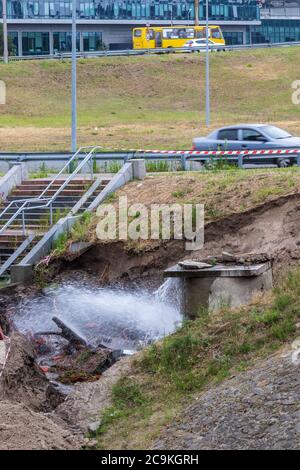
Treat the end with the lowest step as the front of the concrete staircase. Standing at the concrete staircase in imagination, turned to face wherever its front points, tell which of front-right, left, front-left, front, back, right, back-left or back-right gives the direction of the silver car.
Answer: back

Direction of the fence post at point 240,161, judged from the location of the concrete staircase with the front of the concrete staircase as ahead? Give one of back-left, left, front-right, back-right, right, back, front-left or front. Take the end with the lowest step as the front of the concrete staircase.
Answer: back-left

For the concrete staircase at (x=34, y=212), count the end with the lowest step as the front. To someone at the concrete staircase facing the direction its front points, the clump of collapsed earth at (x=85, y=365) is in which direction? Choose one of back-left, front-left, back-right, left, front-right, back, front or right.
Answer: front-left

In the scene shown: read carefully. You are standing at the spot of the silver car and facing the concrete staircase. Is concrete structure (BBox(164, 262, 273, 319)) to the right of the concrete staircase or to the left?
left

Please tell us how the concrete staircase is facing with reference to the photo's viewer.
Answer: facing the viewer and to the left of the viewer

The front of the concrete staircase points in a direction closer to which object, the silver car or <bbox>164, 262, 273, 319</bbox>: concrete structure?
the concrete structure

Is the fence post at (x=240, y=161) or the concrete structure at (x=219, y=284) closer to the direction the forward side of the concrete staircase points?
the concrete structure

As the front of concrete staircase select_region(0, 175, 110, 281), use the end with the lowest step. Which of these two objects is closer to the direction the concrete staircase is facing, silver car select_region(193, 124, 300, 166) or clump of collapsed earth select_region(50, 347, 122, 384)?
the clump of collapsed earth

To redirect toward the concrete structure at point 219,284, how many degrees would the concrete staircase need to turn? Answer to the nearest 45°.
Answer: approximately 45° to its left
